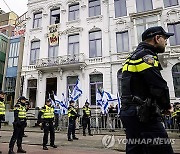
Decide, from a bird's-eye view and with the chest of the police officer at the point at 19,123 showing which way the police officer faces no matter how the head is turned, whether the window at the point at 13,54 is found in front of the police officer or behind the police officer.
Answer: behind

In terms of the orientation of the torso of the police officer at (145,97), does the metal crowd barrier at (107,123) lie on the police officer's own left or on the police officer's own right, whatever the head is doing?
on the police officer's own left

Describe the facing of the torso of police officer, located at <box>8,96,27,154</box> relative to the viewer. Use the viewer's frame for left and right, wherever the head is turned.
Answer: facing the viewer and to the right of the viewer

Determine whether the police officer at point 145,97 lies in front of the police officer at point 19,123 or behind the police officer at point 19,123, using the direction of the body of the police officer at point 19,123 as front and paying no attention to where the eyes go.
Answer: in front

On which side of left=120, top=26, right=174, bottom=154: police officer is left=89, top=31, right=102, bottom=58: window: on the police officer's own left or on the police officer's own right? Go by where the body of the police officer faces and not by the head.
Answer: on the police officer's own left

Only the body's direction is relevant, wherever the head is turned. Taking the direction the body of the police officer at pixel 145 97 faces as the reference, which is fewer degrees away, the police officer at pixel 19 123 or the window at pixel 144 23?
the window

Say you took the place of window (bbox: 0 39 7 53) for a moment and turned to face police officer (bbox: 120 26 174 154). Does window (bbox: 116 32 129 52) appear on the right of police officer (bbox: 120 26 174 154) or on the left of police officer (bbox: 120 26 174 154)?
left
